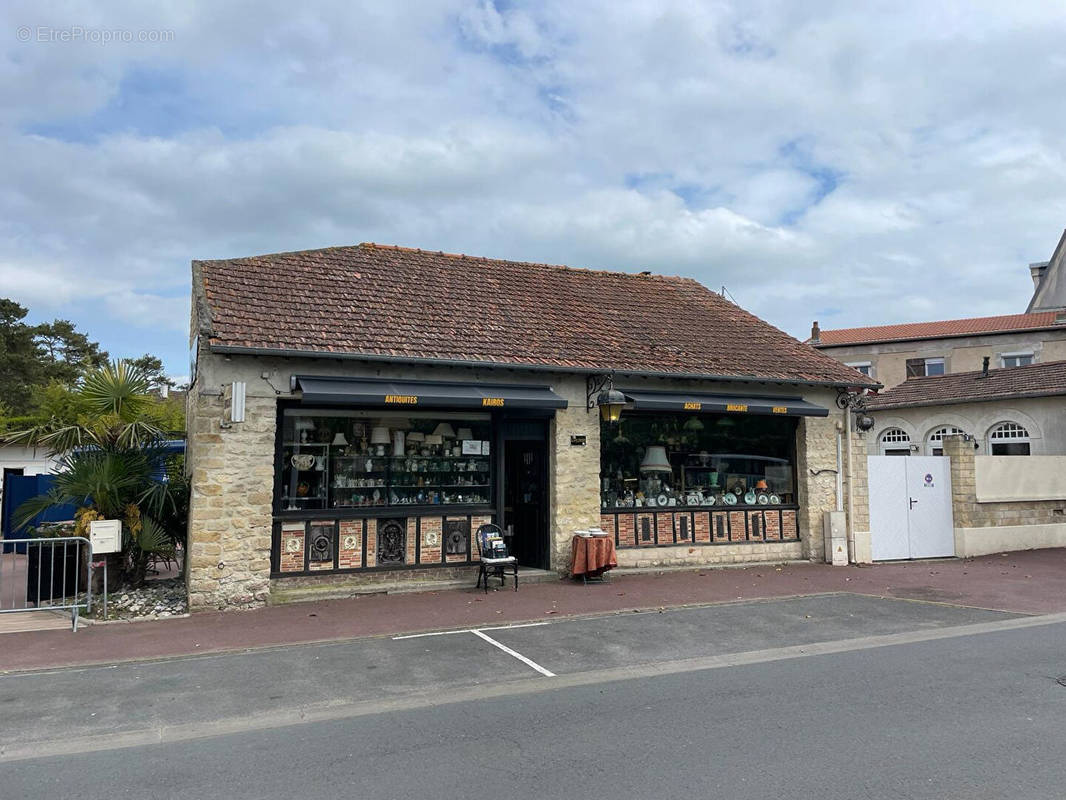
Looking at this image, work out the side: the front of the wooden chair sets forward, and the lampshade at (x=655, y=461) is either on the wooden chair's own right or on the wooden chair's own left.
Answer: on the wooden chair's own left

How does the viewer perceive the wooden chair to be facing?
facing the viewer and to the right of the viewer

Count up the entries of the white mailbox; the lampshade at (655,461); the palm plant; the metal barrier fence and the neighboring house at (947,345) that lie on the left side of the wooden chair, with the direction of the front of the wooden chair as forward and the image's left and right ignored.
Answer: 2

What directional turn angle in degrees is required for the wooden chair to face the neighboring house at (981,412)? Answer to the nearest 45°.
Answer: approximately 90° to its left

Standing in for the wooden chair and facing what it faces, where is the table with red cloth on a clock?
The table with red cloth is roughly at 10 o'clock from the wooden chair.

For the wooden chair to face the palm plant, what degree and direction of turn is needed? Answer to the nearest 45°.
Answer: approximately 135° to its right

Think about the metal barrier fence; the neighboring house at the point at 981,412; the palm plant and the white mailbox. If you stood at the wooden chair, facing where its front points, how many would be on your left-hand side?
1

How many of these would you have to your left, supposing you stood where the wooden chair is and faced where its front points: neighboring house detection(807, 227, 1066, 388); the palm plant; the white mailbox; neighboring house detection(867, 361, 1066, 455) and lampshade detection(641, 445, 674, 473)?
3

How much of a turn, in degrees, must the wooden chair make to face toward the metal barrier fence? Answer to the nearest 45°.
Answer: approximately 135° to its right

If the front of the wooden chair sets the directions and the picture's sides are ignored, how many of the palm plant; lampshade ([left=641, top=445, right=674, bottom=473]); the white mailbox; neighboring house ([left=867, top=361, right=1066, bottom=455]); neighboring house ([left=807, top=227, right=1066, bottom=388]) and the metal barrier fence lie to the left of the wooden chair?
3

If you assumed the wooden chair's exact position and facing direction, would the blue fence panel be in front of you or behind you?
behind
